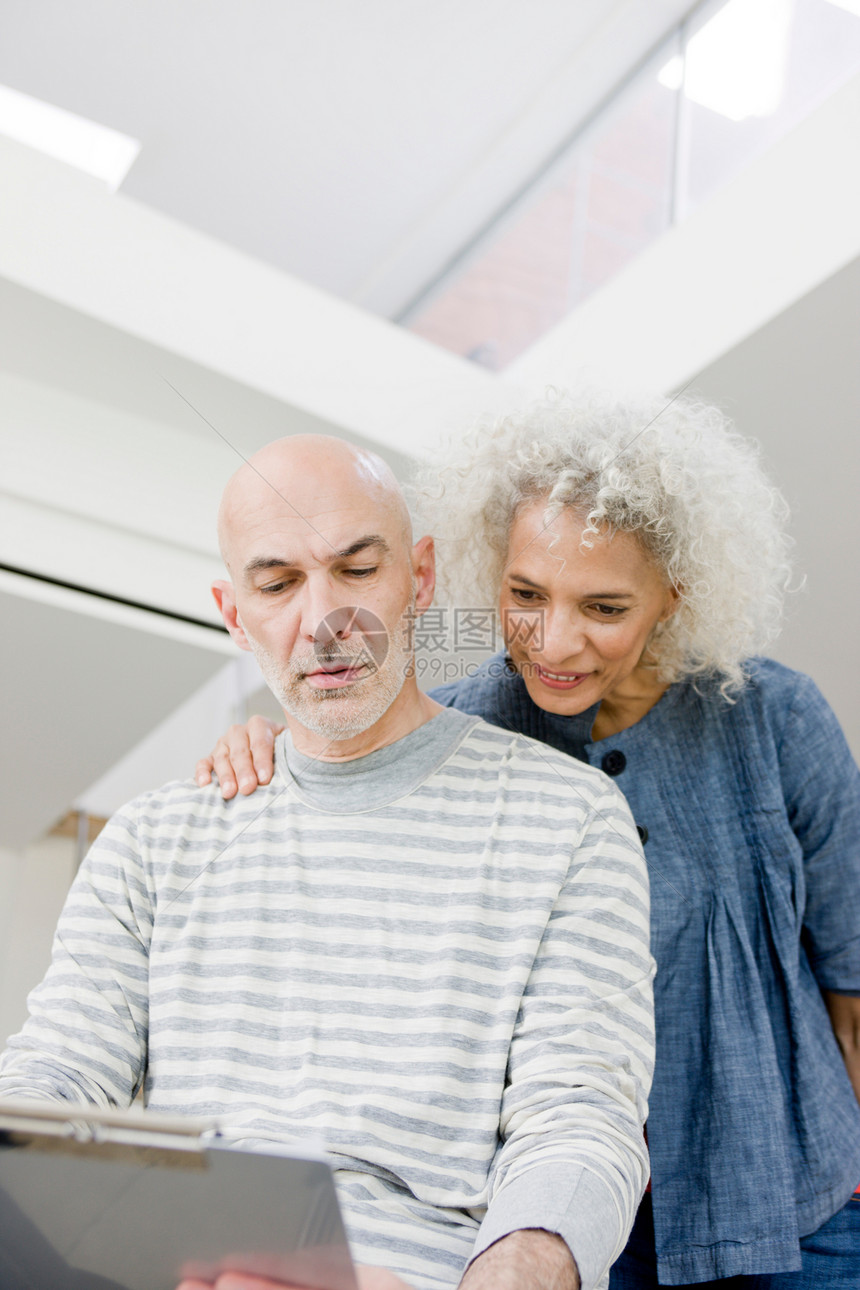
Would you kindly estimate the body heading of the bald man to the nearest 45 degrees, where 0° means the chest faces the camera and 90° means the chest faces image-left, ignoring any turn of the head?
approximately 0°

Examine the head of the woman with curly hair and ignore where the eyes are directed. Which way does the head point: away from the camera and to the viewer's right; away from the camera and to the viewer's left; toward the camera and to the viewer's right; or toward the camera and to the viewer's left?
toward the camera and to the viewer's left

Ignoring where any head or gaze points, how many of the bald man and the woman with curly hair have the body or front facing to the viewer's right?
0

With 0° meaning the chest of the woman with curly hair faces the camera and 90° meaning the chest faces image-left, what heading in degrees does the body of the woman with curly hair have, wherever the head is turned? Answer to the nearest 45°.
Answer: approximately 45°
